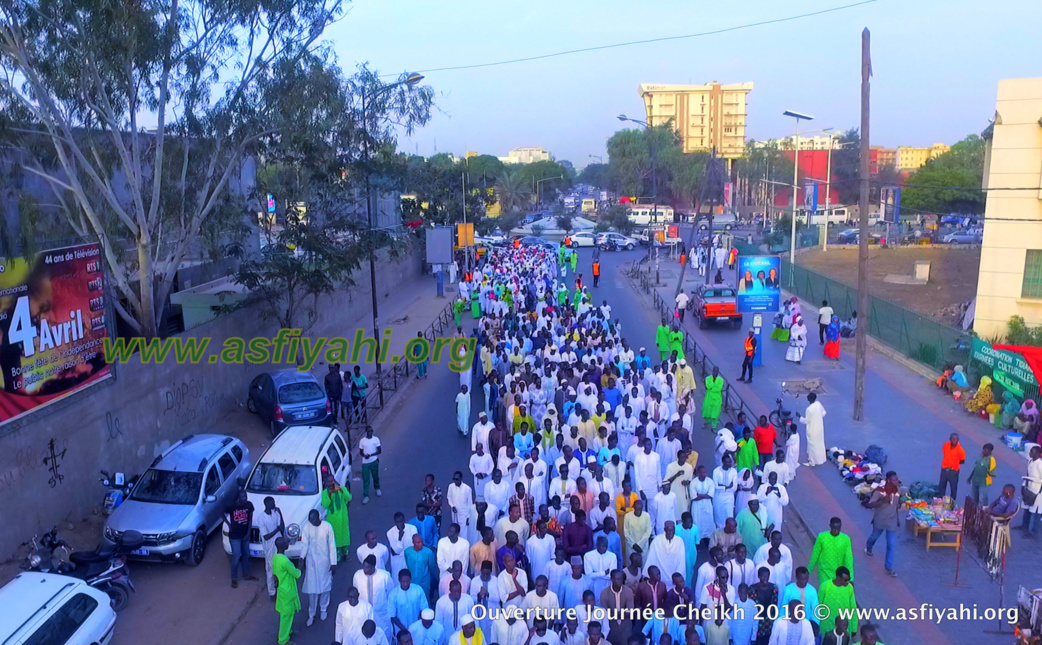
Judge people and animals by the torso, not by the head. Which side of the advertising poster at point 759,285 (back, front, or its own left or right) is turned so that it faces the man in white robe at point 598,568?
front

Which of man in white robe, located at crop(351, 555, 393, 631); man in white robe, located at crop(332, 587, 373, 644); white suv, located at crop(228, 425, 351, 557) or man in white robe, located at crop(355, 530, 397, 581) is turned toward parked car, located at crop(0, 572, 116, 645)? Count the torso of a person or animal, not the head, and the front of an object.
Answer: the white suv

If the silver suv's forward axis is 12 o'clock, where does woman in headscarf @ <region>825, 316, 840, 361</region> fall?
The woman in headscarf is roughly at 7 o'clock from the silver suv.

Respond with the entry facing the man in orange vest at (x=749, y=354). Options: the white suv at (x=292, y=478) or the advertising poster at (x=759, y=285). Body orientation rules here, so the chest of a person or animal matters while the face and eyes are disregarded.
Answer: the advertising poster

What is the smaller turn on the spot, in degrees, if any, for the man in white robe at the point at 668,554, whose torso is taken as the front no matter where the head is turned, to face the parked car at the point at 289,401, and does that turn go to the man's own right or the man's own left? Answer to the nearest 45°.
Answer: approximately 135° to the man's own right

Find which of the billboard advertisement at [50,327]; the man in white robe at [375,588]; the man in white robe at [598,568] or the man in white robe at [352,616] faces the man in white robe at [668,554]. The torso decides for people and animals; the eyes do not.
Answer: the billboard advertisement

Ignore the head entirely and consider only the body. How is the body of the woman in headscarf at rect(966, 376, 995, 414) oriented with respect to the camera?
to the viewer's left

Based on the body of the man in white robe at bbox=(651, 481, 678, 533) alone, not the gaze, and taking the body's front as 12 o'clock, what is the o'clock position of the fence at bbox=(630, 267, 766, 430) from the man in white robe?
The fence is roughly at 6 o'clock from the man in white robe.

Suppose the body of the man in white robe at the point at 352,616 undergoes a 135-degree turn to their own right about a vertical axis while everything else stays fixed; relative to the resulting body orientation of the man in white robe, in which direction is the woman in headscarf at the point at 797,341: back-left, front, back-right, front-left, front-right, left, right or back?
right

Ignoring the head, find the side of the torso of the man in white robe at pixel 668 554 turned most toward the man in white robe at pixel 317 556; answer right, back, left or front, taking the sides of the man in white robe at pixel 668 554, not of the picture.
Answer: right

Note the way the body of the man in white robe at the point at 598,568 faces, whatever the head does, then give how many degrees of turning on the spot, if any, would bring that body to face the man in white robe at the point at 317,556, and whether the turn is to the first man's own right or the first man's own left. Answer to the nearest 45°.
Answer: approximately 90° to the first man's own right
